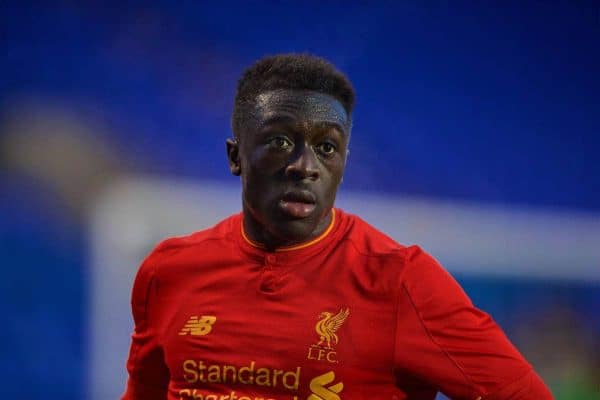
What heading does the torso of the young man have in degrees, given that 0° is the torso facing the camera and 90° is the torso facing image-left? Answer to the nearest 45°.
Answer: approximately 0°
